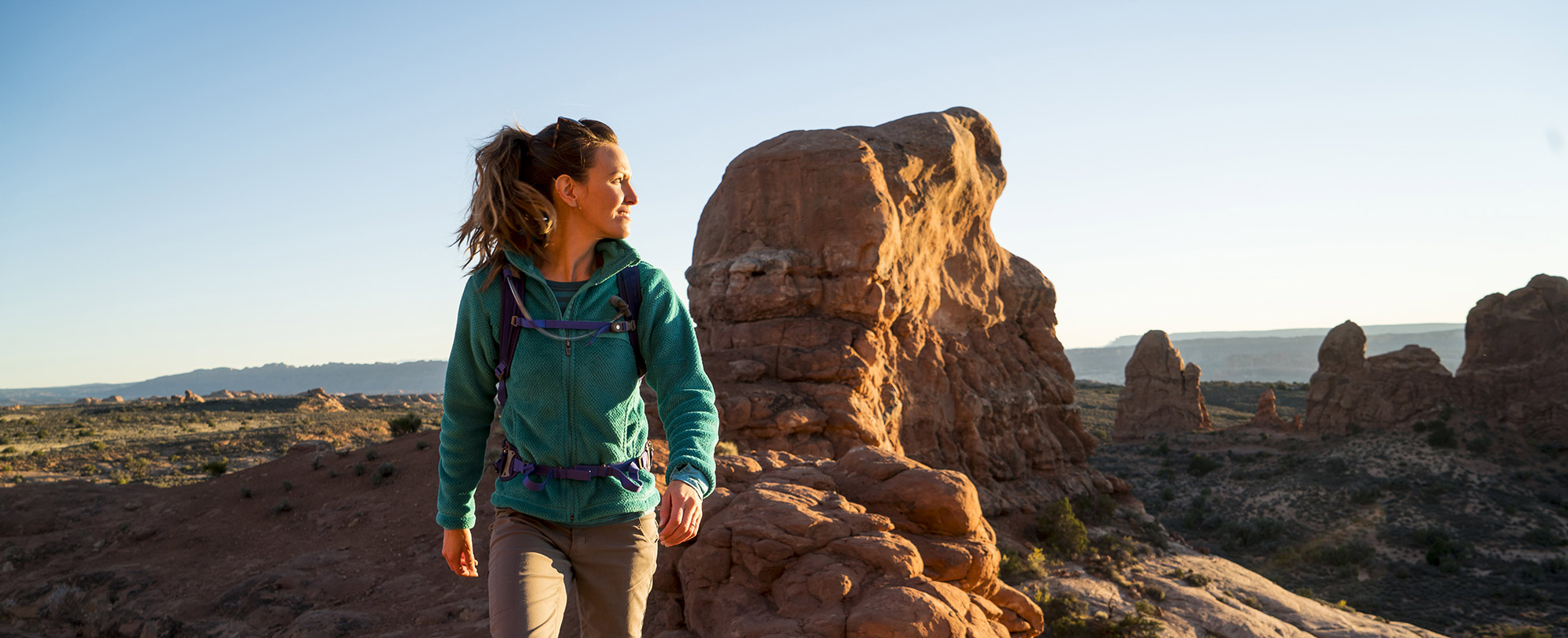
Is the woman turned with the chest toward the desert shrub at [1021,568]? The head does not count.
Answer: no

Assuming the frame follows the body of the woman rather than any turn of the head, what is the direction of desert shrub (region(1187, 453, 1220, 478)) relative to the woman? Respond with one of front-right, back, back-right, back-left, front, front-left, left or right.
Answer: back-left

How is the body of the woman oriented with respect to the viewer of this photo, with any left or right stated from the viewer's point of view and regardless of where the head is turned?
facing the viewer

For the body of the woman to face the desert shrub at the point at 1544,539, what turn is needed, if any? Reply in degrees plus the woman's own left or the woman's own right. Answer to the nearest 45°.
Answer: approximately 135° to the woman's own left

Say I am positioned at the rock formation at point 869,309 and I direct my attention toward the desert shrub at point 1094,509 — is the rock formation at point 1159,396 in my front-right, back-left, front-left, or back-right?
front-left

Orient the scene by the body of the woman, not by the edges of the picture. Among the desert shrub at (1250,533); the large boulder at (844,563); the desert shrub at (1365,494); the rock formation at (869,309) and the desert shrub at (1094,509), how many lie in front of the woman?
0

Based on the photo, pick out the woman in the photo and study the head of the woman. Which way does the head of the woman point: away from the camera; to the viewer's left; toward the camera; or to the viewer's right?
to the viewer's right

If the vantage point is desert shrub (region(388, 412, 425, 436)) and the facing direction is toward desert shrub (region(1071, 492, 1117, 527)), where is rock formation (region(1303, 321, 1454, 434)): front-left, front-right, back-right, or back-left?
front-left

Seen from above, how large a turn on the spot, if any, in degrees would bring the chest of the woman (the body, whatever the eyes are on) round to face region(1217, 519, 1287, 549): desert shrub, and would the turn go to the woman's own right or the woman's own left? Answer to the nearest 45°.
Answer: approximately 135° to the woman's own left

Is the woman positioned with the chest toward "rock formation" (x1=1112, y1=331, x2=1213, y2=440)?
no

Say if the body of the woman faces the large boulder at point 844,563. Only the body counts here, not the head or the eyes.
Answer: no

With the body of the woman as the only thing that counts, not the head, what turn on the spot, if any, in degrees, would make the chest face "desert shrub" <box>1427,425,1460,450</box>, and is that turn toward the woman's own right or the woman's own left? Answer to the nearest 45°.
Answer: approximately 135° to the woman's own left

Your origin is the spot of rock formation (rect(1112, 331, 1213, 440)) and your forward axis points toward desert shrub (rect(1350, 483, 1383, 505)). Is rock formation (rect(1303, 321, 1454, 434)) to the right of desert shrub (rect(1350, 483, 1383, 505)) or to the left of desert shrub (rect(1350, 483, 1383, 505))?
left

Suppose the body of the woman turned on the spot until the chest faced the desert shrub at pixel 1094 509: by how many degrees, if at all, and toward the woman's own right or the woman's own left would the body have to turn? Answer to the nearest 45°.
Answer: approximately 135° to the woman's own left

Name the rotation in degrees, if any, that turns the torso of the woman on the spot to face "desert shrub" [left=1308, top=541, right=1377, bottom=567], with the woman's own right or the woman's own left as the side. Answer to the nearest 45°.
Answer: approximately 135° to the woman's own left

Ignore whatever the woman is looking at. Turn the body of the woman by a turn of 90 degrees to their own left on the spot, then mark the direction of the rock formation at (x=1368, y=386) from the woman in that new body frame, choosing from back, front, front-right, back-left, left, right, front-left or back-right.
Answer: front-left

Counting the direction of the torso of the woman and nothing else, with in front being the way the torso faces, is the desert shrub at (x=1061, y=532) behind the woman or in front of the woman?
behind
